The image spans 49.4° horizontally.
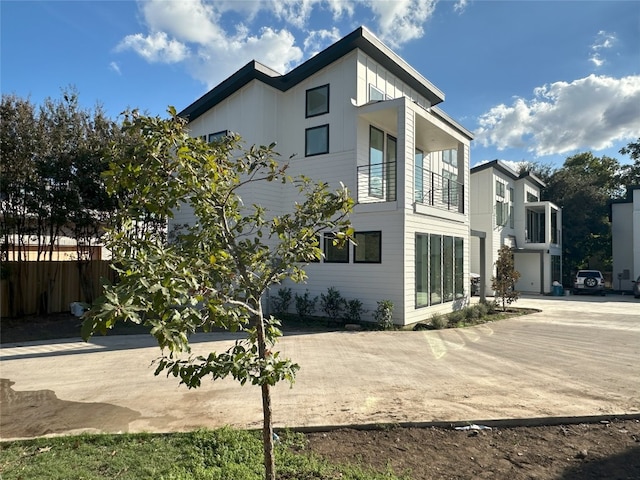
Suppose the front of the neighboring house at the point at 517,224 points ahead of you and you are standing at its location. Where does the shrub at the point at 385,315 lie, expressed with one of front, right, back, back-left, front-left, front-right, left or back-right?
front-right

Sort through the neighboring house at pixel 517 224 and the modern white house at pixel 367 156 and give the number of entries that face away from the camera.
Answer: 0

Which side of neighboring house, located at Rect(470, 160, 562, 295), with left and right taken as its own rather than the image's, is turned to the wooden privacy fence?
right

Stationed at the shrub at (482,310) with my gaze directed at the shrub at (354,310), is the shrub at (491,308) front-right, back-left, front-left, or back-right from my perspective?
back-right

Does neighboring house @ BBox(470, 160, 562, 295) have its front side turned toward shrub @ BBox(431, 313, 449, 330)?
no

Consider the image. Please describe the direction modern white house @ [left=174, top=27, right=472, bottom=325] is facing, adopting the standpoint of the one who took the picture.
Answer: facing the viewer and to the right of the viewer

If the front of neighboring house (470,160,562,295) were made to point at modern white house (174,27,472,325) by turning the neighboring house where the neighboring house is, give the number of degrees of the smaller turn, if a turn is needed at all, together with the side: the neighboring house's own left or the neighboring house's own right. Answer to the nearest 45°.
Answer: approximately 45° to the neighboring house's own right

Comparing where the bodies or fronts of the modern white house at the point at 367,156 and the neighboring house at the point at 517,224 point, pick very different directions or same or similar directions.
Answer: same or similar directions

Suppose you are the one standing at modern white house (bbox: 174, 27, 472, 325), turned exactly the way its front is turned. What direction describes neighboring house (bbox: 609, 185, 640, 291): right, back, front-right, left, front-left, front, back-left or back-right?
left

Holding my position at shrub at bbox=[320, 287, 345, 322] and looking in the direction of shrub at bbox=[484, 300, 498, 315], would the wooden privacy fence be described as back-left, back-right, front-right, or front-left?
back-left

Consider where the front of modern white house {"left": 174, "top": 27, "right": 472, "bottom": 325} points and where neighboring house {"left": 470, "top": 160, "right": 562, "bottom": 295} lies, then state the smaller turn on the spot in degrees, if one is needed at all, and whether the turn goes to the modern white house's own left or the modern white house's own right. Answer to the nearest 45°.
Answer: approximately 90° to the modern white house's own left
